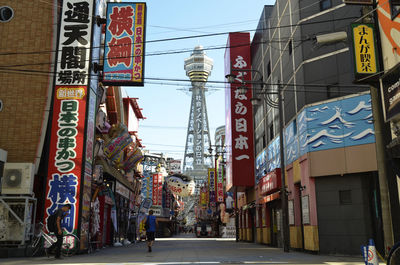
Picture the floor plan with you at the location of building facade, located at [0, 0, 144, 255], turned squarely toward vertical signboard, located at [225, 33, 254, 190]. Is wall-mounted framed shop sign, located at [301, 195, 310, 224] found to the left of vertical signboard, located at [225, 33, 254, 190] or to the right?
right

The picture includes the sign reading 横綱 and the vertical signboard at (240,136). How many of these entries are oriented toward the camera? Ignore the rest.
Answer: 2

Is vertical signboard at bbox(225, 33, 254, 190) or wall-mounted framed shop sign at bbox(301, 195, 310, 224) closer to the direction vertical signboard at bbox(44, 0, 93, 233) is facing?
the wall-mounted framed shop sign

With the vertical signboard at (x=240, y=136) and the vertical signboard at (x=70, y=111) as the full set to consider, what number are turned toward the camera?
2

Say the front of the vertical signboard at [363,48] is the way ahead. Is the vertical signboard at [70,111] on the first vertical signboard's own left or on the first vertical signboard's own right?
on the first vertical signboard's own right

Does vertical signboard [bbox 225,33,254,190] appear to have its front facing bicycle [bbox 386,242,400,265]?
yes

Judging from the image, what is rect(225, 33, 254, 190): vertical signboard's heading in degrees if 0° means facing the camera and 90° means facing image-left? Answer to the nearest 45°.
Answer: approximately 0°

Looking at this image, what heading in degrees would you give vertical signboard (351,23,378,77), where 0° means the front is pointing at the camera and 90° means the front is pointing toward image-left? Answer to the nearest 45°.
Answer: approximately 0°
